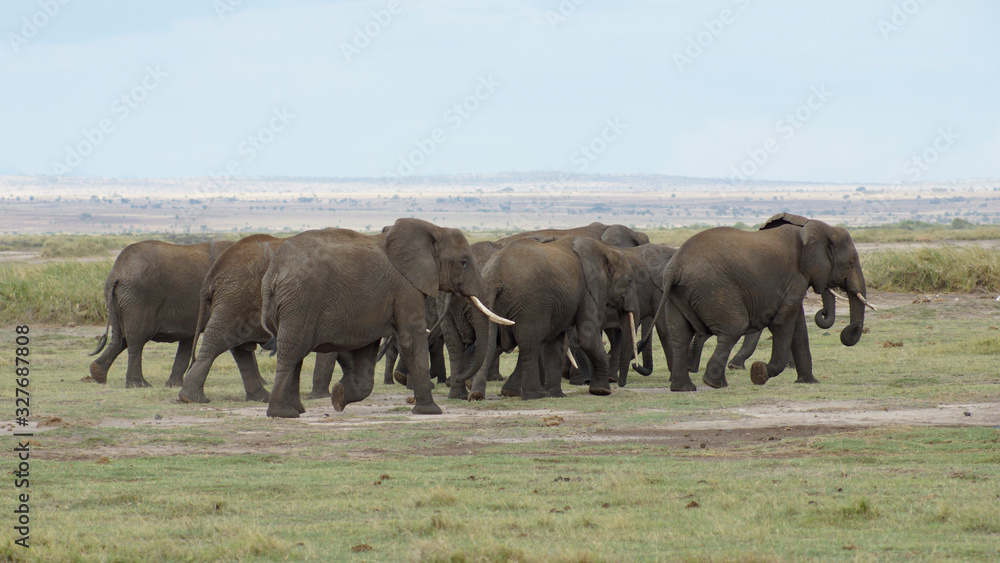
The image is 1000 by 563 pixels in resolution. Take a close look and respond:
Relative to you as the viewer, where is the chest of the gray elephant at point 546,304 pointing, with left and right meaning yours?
facing away from the viewer and to the right of the viewer

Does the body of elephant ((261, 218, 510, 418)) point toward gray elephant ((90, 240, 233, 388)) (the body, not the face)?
no

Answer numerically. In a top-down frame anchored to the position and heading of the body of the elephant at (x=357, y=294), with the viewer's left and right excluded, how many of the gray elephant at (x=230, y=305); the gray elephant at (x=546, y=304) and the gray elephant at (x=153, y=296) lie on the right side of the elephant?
0

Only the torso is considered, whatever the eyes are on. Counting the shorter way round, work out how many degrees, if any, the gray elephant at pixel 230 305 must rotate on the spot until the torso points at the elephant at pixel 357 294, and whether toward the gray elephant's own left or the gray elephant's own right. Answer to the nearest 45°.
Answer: approximately 45° to the gray elephant's own right

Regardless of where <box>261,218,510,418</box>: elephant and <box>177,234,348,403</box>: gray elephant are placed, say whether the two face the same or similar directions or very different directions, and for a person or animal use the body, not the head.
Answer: same or similar directions

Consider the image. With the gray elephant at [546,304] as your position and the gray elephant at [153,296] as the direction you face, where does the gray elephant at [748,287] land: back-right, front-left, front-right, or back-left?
back-right

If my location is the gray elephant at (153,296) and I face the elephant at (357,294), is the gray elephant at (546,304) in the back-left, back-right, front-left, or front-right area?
front-left

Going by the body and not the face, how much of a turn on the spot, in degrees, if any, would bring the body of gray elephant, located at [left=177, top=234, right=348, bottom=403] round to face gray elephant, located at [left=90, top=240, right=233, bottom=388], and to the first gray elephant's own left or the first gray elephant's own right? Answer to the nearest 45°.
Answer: approximately 135° to the first gray elephant's own left

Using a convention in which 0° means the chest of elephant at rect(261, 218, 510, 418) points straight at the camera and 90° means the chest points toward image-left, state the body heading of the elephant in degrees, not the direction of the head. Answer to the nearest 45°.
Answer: approximately 270°

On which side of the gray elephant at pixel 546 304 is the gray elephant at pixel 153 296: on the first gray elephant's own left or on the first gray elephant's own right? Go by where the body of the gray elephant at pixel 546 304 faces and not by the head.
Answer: on the first gray elephant's own left

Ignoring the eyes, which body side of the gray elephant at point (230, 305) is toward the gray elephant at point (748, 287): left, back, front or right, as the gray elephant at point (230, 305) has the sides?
front

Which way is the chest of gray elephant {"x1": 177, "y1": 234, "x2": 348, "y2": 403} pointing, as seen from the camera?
to the viewer's right

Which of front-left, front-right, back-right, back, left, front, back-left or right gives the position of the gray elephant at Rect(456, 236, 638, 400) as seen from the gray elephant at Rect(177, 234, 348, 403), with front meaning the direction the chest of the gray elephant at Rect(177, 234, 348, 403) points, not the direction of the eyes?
front

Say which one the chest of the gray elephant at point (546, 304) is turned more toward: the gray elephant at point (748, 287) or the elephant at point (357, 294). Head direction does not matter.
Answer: the gray elephant

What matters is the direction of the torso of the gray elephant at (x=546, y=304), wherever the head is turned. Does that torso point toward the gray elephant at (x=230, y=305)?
no
